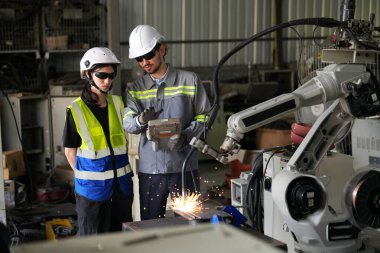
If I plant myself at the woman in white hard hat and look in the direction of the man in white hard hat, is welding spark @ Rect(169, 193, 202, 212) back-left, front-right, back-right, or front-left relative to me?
front-right

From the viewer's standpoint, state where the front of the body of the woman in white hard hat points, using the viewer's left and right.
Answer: facing the viewer and to the right of the viewer

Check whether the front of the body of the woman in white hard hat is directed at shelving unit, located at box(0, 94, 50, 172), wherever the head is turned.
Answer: no

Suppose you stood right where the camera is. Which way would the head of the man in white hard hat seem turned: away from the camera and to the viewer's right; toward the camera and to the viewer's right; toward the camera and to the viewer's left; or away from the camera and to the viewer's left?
toward the camera and to the viewer's left

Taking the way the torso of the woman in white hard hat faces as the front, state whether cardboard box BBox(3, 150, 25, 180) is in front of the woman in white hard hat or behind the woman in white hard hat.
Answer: behind

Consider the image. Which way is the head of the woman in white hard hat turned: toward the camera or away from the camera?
toward the camera

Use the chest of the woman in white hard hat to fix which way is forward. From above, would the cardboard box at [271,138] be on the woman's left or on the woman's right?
on the woman's left

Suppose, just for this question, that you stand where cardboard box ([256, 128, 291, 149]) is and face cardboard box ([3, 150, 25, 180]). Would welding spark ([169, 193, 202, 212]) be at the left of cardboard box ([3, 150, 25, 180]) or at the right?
left

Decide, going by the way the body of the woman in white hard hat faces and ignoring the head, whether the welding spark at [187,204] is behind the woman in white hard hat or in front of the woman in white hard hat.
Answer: in front

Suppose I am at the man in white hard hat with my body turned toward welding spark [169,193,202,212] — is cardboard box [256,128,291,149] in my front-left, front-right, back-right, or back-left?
back-left
